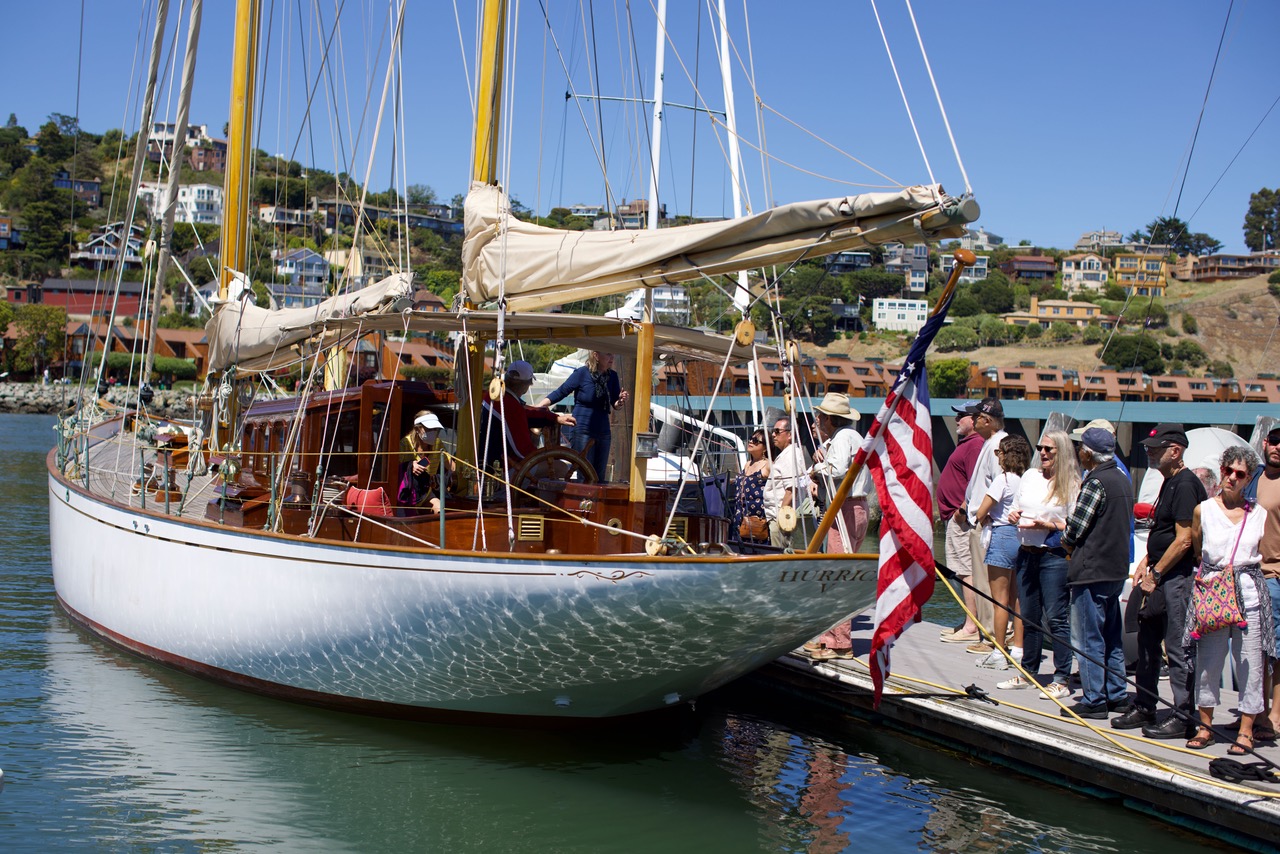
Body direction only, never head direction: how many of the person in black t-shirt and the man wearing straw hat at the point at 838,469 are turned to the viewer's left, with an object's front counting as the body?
2

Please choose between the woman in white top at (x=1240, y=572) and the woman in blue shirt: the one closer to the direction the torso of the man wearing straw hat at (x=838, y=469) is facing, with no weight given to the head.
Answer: the woman in blue shirt

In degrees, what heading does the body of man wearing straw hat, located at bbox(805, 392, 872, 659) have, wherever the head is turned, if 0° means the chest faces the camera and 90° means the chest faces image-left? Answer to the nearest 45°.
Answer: approximately 90°

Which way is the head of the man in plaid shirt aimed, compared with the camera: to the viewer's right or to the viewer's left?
to the viewer's left

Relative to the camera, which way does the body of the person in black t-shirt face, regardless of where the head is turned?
to the viewer's left

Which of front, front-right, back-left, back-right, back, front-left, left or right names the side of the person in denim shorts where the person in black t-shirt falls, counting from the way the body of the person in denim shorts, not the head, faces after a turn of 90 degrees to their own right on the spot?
back-right

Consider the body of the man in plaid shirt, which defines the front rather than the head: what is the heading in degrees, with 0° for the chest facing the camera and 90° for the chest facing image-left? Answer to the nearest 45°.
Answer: approximately 135°

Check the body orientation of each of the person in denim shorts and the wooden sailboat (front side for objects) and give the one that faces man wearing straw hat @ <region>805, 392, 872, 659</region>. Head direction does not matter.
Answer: the person in denim shorts

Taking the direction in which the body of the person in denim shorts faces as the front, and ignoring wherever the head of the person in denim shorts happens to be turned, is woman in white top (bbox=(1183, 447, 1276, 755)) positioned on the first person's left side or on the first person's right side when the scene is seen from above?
on the first person's left side

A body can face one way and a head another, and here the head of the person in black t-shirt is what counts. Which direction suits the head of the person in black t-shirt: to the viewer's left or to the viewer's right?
to the viewer's left

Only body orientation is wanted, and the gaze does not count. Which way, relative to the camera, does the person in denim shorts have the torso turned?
to the viewer's left
